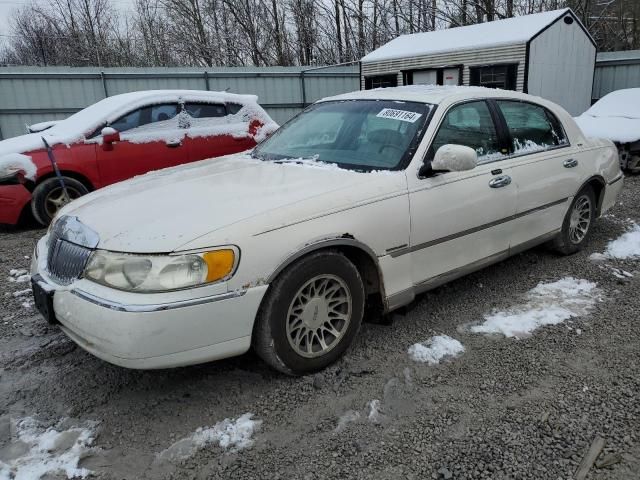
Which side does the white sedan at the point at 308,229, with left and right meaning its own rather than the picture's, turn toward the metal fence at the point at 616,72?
back

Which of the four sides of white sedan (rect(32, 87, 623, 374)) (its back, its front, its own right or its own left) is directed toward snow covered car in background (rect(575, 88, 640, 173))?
back

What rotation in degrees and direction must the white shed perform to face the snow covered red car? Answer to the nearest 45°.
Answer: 0° — it already faces it

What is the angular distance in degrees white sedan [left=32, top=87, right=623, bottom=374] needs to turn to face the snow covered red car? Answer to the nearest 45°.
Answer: approximately 90° to its right

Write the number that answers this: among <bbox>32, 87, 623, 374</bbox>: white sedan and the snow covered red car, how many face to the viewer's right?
0

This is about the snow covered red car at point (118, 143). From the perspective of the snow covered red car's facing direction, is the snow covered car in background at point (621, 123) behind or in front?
behind

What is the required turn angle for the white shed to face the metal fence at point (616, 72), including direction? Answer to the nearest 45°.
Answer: approximately 135° to its left

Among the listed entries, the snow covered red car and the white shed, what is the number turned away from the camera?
0

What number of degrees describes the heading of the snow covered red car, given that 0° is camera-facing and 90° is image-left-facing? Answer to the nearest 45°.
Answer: approximately 45°

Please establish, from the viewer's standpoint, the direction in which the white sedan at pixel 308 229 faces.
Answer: facing the viewer and to the left of the viewer

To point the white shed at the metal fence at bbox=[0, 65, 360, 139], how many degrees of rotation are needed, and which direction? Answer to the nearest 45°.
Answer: approximately 45° to its right

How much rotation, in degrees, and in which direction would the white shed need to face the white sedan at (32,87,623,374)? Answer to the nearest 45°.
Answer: approximately 45° to its left
